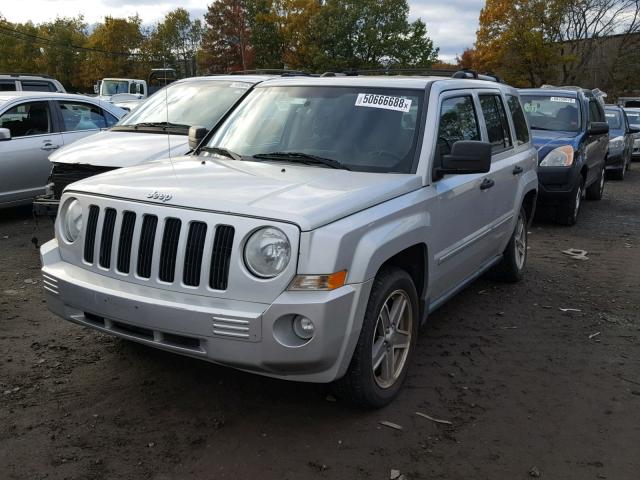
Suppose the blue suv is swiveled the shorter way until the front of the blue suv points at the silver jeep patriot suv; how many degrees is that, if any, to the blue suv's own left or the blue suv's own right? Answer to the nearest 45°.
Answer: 0° — it already faces it

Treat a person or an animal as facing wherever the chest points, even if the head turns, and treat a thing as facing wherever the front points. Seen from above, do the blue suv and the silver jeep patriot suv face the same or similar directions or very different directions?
same or similar directions

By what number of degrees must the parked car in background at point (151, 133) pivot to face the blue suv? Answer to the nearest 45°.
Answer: approximately 135° to its left

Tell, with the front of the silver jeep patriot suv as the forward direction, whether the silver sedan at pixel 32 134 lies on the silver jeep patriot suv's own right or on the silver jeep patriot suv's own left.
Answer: on the silver jeep patriot suv's own right

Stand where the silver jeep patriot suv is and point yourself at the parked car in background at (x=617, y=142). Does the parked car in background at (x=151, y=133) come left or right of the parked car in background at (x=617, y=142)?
left

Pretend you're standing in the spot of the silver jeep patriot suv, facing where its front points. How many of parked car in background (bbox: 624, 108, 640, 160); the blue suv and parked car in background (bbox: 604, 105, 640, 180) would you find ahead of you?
0

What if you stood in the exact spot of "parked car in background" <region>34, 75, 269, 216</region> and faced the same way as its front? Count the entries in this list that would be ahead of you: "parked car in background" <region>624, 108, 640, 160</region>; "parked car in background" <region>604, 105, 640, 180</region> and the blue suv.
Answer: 0

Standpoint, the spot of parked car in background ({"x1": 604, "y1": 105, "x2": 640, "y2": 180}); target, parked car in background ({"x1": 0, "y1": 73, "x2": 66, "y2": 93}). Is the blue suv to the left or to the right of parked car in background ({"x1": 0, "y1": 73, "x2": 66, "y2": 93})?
left

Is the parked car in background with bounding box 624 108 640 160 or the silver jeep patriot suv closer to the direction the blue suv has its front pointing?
the silver jeep patriot suv

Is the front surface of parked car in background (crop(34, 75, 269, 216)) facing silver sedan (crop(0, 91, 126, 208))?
no

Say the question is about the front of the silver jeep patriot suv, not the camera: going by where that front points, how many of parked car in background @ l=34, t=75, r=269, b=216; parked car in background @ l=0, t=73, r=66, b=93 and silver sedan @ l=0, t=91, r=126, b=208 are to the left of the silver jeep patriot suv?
0

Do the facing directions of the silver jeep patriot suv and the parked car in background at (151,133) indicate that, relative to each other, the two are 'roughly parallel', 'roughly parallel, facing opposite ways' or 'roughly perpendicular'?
roughly parallel

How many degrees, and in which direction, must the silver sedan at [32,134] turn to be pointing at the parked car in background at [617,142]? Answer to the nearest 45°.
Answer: approximately 180°

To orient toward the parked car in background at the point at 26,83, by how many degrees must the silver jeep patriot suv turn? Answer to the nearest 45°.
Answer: approximately 90° to its right

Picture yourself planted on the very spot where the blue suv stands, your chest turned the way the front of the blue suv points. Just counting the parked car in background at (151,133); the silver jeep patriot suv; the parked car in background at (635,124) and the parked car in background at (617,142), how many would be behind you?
2

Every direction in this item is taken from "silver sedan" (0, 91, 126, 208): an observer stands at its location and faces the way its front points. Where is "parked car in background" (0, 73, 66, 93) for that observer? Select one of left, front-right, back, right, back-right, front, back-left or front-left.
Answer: right

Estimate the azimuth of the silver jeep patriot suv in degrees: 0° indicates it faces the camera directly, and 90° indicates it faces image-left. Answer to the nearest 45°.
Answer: approximately 45°

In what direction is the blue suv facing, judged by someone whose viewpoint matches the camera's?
facing the viewer
